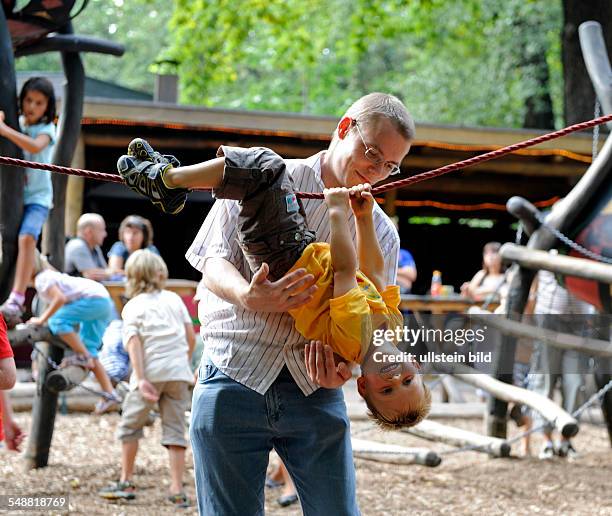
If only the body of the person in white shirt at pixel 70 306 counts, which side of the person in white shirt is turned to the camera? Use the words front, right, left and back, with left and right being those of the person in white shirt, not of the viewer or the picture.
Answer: left

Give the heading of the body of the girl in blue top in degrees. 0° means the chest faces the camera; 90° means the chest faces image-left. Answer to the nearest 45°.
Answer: approximately 45°

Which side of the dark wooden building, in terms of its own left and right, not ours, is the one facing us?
front

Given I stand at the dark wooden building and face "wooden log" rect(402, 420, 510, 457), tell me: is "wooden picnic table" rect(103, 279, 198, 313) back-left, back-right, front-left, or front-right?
front-right

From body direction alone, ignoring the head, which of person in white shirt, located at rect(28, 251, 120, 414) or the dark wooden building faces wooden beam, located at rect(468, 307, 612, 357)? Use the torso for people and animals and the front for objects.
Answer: the dark wooden building

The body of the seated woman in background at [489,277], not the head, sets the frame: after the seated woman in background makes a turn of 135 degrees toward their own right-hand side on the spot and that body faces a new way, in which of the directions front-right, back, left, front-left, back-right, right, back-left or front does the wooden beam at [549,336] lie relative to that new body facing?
back

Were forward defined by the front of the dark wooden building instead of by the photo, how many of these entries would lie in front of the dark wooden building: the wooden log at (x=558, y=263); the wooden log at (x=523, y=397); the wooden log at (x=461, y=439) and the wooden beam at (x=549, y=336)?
4

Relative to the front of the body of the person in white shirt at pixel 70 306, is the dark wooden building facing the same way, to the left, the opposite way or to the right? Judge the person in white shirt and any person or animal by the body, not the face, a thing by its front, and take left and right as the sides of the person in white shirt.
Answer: to the left

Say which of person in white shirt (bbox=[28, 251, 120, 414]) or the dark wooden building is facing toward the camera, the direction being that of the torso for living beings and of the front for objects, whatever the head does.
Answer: the dark wooden building

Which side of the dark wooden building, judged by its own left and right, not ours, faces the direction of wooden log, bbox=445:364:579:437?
front

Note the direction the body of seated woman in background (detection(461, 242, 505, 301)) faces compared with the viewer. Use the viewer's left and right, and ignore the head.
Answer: facing the viewer and to the left of the viewer

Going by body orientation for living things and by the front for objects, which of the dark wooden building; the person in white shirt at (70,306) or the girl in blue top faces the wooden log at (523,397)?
the dark wooden building

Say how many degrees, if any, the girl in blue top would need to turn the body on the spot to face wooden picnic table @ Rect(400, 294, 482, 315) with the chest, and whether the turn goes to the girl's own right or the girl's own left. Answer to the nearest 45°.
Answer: approximately 180°
